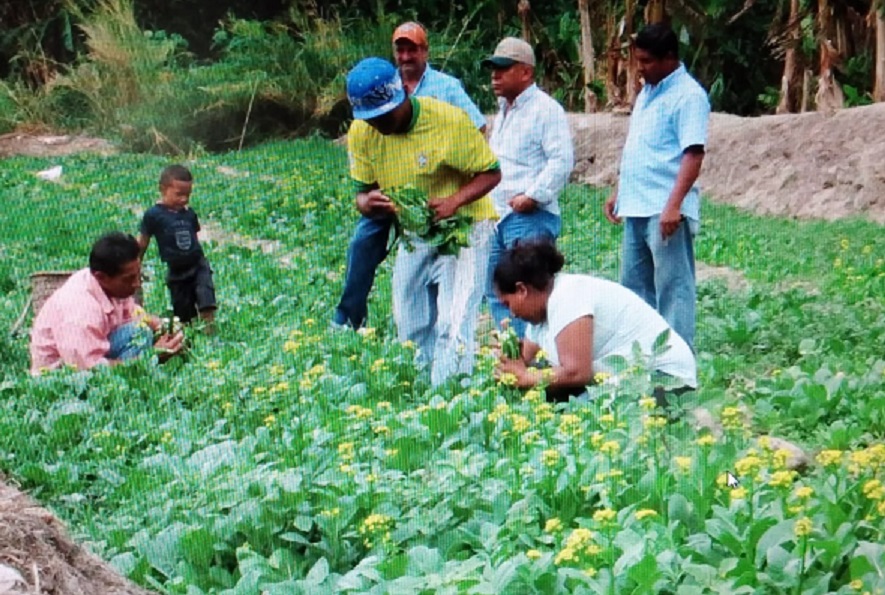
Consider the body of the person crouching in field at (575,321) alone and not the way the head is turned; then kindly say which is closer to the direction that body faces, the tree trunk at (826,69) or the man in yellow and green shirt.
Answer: the man in yellow and green shirt

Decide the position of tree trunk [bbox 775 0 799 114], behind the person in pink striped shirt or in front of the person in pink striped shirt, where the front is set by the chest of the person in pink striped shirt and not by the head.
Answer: in front

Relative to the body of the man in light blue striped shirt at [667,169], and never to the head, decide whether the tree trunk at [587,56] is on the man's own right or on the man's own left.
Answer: on the man's own right

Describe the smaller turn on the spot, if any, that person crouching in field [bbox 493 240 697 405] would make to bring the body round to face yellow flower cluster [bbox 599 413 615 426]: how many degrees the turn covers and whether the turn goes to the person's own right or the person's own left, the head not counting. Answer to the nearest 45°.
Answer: approximately 90° to the person's own left

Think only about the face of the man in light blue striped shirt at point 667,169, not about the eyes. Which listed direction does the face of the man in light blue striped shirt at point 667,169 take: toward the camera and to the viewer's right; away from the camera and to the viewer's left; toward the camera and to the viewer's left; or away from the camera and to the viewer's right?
toward the camera and to the viewer's left

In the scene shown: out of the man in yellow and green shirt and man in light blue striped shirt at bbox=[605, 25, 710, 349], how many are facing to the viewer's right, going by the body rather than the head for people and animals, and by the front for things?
0

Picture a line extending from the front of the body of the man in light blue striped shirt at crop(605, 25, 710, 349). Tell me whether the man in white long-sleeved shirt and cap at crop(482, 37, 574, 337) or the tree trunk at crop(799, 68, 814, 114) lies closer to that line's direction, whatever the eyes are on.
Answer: the man in white long-sleeved shirt and cap

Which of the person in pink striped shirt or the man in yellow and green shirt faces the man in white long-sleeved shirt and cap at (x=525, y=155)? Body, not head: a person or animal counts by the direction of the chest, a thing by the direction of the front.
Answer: the person in pink striped shirt

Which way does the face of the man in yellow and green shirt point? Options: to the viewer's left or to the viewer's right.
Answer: to the viewer's left

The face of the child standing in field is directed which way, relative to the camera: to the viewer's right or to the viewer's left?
to the viewer's right

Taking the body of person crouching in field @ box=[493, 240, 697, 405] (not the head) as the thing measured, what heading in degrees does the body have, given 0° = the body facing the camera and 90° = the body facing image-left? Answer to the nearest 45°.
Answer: approximately 90°

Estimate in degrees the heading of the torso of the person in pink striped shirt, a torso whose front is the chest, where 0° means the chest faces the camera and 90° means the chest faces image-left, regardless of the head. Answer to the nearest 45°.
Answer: approximately 270°

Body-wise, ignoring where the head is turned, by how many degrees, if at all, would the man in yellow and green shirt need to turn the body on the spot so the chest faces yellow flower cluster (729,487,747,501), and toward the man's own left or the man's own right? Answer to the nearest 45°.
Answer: approximately 45° to the man's own left

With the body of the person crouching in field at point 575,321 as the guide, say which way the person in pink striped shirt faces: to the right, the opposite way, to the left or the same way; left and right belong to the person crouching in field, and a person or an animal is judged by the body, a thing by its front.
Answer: the opposite way

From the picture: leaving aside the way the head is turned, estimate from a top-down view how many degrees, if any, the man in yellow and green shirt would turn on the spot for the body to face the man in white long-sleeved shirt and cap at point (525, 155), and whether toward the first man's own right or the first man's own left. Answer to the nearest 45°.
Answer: approximately 180°
